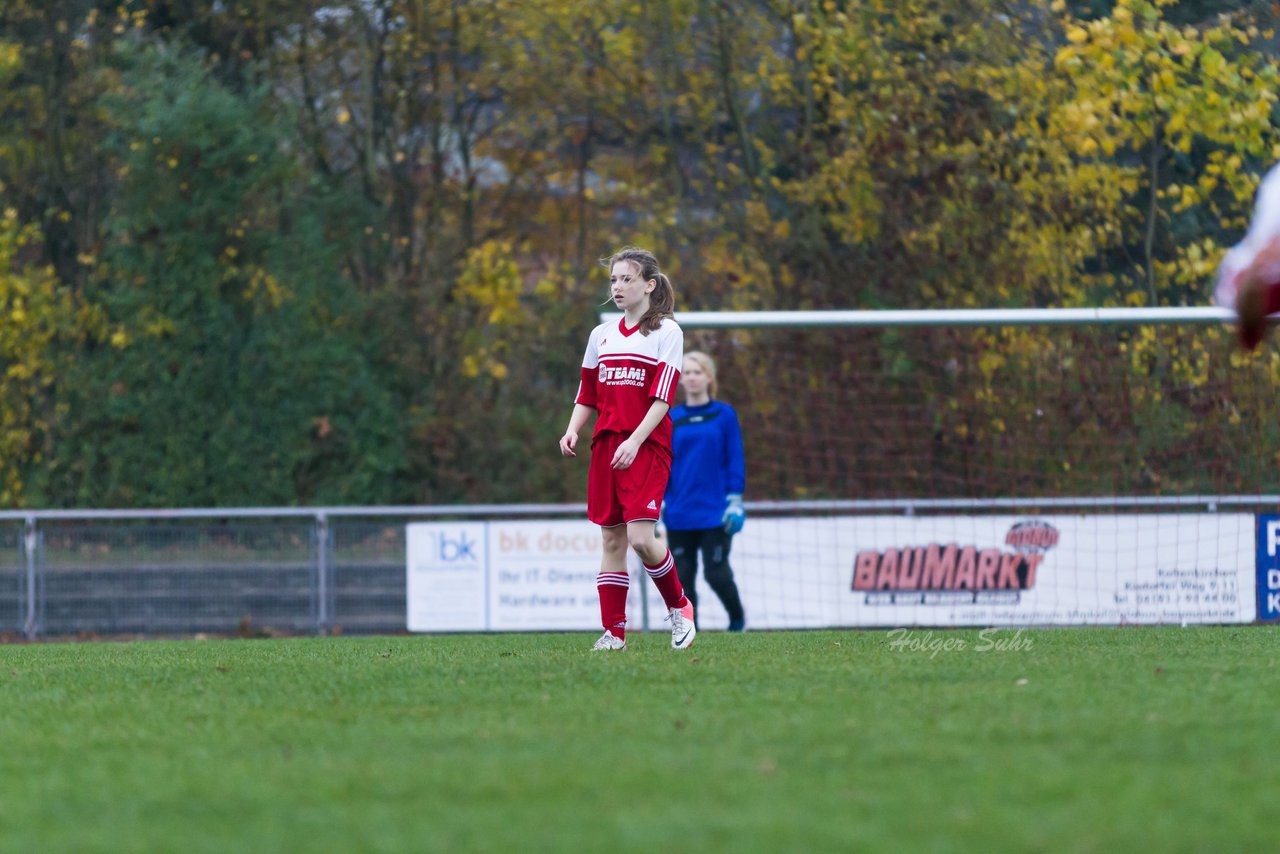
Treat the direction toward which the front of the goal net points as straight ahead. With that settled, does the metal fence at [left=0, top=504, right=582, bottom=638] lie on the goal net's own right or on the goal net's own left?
on the goal net's own right

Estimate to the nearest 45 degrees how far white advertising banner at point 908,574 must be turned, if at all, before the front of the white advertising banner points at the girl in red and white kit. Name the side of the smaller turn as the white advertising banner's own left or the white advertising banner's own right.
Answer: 0° — it already faces them

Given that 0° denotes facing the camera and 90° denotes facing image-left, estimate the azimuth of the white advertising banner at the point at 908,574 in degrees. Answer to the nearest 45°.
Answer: approximately 0°

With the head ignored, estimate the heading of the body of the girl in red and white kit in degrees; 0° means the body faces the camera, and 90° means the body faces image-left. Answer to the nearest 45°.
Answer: approximately 45°

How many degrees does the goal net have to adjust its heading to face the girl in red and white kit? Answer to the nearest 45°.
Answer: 0° — it already faces them

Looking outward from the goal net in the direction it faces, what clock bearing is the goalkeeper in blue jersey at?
The goalkeeper in blue jersey is roughly at 1 o'clock from the goal net.

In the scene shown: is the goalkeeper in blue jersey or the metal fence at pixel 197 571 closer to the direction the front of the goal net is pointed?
the goalkeeper in blue jersey

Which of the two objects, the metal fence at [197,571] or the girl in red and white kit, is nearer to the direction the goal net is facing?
the girl in red and white kit

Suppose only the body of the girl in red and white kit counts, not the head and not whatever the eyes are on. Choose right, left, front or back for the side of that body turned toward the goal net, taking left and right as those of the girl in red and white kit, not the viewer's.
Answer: back
